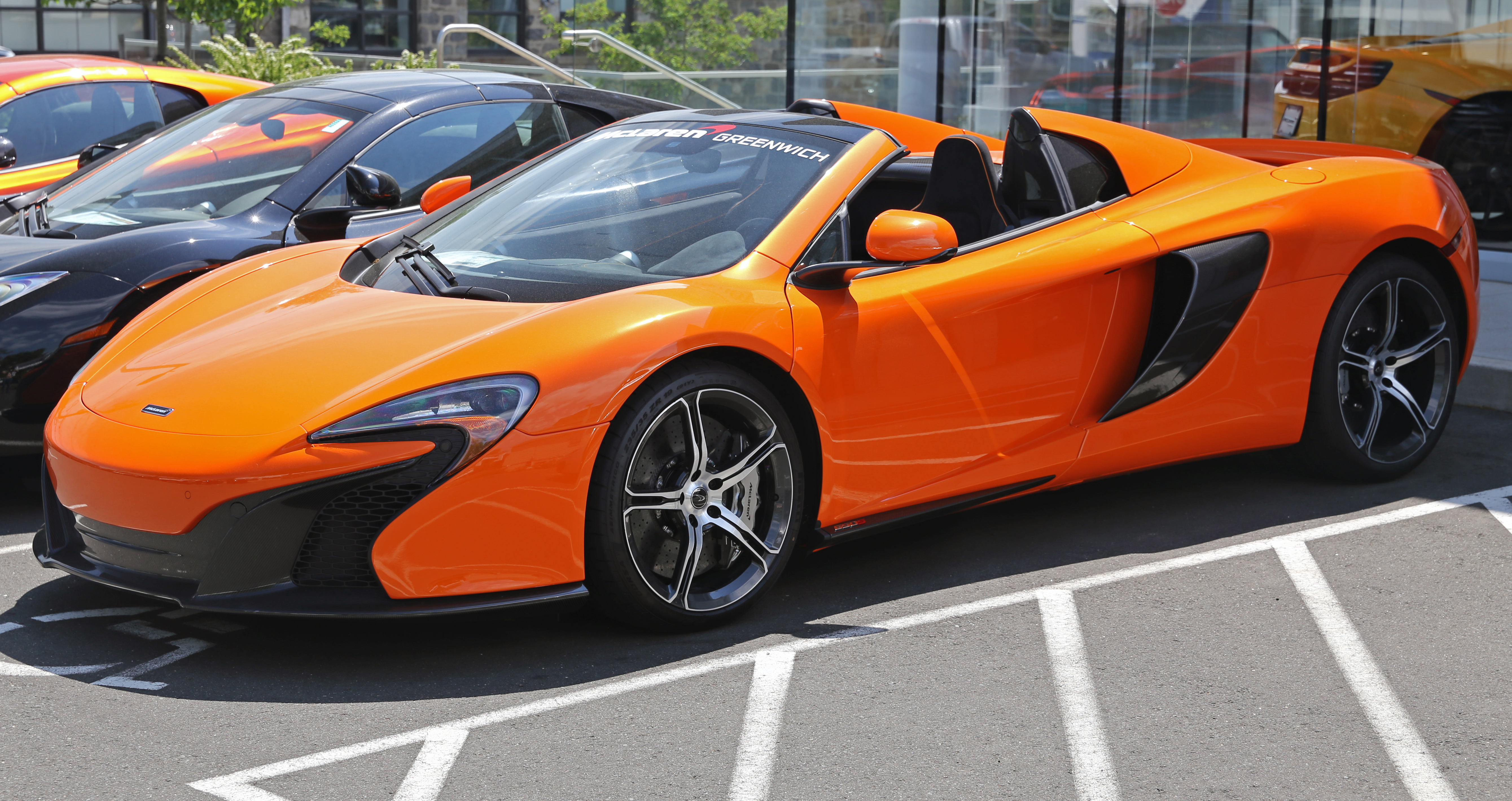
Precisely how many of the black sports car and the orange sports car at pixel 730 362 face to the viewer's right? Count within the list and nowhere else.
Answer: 0

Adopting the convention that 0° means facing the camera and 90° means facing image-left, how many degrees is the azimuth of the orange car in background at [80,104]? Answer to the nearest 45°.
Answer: approximately 45°

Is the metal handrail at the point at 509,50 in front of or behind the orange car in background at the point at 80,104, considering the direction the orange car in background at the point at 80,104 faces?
behind

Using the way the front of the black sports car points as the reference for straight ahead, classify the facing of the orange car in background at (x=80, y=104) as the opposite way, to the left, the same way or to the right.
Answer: the same way

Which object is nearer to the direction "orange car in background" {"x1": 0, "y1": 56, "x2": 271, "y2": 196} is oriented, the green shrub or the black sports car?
the black sports car

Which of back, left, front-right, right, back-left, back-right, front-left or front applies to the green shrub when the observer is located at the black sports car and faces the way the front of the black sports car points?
back-right

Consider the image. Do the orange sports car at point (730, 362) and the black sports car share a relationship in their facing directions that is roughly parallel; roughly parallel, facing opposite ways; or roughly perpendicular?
roughly parallel

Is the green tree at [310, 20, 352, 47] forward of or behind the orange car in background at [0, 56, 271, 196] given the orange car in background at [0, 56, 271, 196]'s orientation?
behind

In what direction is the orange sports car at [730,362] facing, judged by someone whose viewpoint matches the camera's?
facing the viewer and to the left of the viewer

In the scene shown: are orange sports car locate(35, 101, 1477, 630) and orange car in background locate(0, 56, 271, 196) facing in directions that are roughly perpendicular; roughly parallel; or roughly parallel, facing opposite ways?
roughly parallel

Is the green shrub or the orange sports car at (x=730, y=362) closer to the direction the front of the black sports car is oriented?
the orange sports car

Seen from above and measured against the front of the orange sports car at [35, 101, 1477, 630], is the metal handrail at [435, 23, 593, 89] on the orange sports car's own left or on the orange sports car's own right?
on the orange sports car's own right

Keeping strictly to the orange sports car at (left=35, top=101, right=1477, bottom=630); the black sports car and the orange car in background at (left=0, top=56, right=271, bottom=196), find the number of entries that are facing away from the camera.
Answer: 0

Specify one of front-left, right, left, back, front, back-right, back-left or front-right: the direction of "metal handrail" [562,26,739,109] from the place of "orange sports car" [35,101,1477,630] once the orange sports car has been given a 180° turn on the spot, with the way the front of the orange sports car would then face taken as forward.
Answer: front-left

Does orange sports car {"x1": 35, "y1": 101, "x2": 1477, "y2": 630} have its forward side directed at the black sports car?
no

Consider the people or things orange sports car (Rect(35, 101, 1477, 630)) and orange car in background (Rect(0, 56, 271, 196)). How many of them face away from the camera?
0
